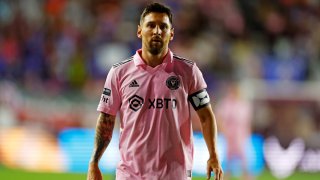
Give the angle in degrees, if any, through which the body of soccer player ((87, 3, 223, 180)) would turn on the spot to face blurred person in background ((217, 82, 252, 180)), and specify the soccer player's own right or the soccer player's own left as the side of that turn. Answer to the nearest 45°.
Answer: approximately 180°

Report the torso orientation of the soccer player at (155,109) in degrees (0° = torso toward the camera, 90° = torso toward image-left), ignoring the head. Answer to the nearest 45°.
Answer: approximately 0°
